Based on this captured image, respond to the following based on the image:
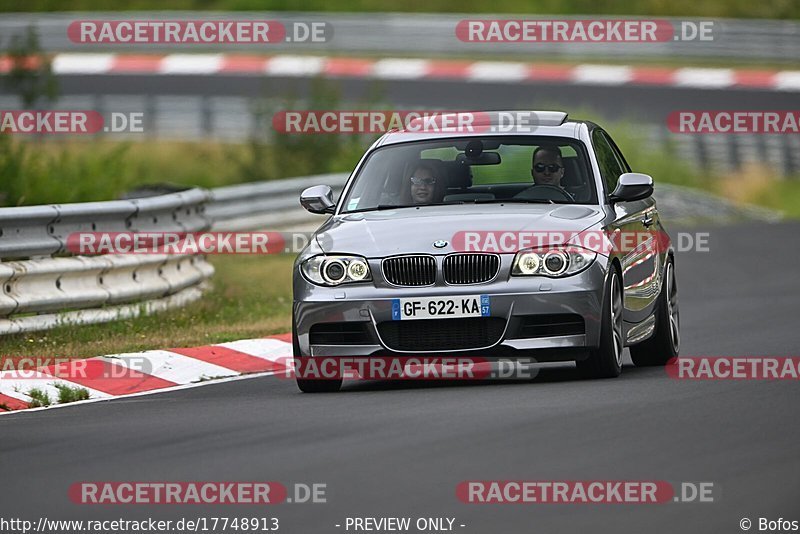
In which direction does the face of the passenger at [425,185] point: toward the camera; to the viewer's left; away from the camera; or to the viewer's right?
toward the camera

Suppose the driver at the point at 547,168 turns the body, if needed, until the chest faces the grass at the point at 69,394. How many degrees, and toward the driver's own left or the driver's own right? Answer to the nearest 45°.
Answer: approximately 90° to the driver's own right

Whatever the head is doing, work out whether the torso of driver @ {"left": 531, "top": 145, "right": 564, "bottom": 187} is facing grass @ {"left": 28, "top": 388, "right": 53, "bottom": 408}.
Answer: no

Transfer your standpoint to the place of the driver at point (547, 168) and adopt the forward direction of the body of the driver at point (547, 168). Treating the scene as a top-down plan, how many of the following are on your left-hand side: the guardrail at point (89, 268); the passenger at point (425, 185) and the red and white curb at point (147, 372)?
0

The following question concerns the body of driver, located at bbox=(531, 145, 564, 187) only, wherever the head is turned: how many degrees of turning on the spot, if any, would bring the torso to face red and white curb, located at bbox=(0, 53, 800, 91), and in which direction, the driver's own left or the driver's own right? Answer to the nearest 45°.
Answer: approximately 180°

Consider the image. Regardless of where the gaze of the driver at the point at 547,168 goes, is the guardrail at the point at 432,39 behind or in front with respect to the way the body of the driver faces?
behind

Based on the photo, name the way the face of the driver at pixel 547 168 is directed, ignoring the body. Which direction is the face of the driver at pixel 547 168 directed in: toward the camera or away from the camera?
toward the camera

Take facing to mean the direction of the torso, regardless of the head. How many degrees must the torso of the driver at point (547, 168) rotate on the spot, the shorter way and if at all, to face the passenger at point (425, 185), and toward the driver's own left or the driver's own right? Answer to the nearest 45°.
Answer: approximately 90° to the driver's own right

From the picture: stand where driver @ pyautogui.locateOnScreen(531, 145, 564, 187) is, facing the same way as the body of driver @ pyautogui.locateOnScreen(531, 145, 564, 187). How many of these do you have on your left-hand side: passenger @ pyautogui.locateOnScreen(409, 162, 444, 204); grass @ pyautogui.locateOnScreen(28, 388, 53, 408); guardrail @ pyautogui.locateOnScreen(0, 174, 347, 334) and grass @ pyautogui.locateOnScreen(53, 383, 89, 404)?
0

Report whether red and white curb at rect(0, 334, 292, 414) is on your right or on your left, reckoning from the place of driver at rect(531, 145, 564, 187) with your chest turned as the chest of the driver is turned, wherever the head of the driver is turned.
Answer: on your right

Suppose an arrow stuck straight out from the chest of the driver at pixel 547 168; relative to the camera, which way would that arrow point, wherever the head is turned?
toward the camera

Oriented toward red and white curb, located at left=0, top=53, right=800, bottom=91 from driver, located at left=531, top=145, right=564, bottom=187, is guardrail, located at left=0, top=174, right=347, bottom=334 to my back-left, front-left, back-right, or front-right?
front-left
